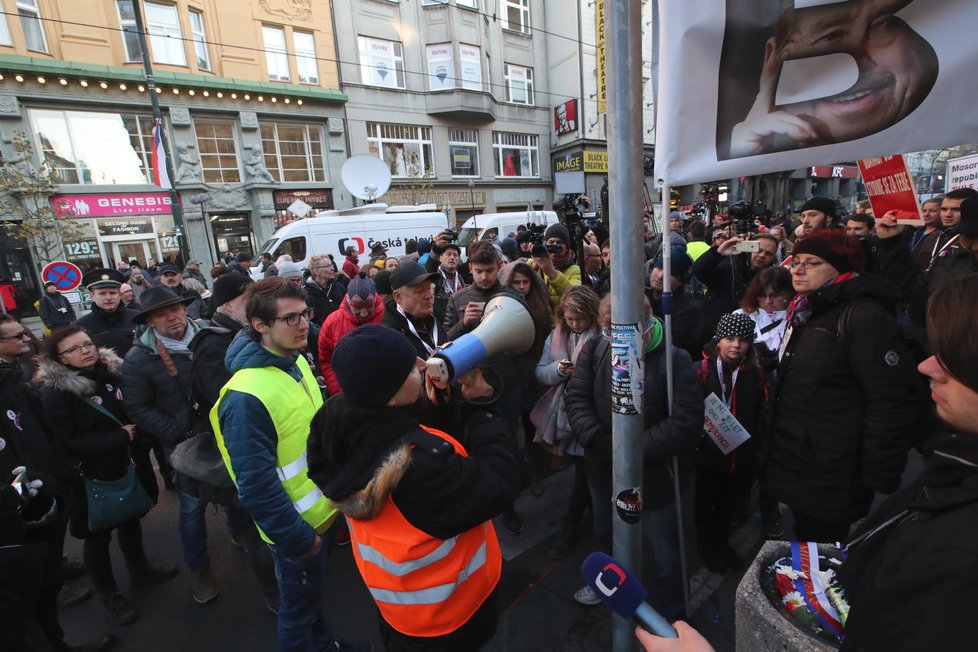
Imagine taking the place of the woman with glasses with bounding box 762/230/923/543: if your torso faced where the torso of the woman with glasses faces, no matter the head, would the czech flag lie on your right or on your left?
on your right

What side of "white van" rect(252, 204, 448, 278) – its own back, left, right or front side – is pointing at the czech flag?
front

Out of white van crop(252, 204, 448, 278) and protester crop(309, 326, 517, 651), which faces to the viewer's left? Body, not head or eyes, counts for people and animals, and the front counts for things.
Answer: the white van

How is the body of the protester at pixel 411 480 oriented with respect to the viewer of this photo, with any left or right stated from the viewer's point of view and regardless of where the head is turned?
facing away from the viewer and to the right of the viewer

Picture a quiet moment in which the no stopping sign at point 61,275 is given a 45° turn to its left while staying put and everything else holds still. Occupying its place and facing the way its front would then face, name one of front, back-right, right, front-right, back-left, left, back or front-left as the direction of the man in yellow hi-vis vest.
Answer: front-right

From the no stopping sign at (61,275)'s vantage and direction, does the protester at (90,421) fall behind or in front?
in front

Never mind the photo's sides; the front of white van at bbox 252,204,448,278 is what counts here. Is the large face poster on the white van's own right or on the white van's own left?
on the white van's own left

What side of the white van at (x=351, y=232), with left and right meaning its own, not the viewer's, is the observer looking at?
left

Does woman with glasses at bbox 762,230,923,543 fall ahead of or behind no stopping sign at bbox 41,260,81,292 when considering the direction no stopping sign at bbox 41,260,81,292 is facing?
ahead

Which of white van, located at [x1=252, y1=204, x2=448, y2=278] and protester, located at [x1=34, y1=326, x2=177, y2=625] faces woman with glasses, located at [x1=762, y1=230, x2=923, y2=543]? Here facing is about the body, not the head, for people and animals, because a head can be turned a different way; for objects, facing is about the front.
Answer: the protester

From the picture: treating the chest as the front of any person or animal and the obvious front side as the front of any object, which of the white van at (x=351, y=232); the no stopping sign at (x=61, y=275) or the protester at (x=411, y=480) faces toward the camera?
the no stopping sign

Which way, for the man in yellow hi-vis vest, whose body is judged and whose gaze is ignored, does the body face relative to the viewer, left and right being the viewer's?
facing the viewer and to the right of the viewer

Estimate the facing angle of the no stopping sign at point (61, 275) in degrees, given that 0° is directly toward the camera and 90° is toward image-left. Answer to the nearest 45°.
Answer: approximately 0°

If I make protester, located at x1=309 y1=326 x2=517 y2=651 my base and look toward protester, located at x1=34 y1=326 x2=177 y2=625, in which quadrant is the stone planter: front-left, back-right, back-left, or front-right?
back-right
